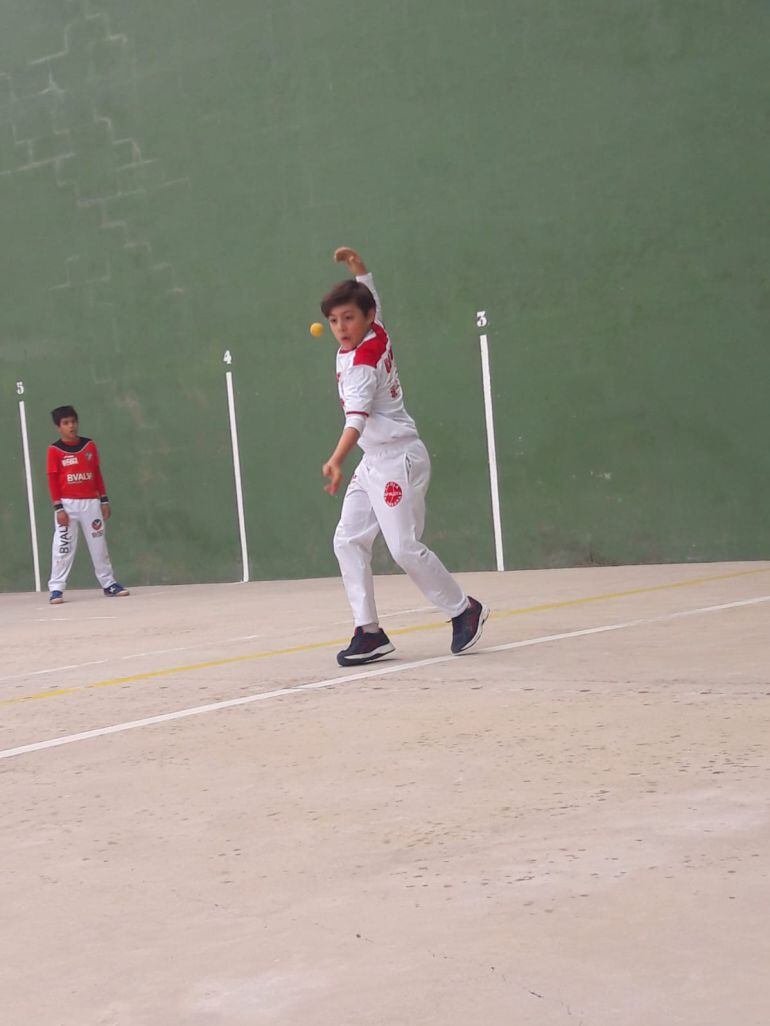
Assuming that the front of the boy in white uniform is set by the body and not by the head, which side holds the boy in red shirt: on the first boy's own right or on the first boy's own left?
on the first boy's own right

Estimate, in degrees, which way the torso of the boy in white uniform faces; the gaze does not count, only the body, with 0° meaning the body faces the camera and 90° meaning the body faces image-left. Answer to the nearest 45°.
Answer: approximately 90°

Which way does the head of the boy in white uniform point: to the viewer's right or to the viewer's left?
to the viewer's left
